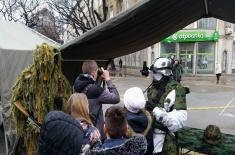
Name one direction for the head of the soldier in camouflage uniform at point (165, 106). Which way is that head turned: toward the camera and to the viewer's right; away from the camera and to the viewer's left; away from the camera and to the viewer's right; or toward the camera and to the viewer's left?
toward the camera and to the viewer's left

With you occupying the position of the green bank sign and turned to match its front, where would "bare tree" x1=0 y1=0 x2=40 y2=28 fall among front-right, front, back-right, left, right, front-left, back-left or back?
right

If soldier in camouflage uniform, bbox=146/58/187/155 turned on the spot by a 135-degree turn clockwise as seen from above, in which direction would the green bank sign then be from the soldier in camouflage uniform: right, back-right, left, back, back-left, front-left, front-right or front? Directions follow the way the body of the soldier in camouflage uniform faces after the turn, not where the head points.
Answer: front

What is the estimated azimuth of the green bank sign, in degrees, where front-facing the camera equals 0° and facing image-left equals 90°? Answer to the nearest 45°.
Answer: approximately 0°

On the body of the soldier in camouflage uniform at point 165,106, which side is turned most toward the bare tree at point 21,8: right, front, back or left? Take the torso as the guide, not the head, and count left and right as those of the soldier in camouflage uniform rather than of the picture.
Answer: right
